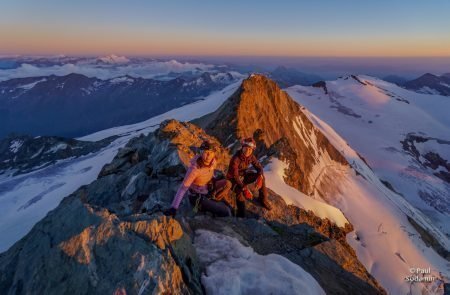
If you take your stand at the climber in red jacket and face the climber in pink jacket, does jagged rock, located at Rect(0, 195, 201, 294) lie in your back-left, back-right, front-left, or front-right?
front-left

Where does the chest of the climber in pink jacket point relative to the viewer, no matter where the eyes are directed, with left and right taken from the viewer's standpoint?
facing the viewer and to the right of the viewer

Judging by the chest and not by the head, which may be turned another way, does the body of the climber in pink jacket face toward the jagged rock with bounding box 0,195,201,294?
no

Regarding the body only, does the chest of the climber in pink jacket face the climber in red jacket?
no
